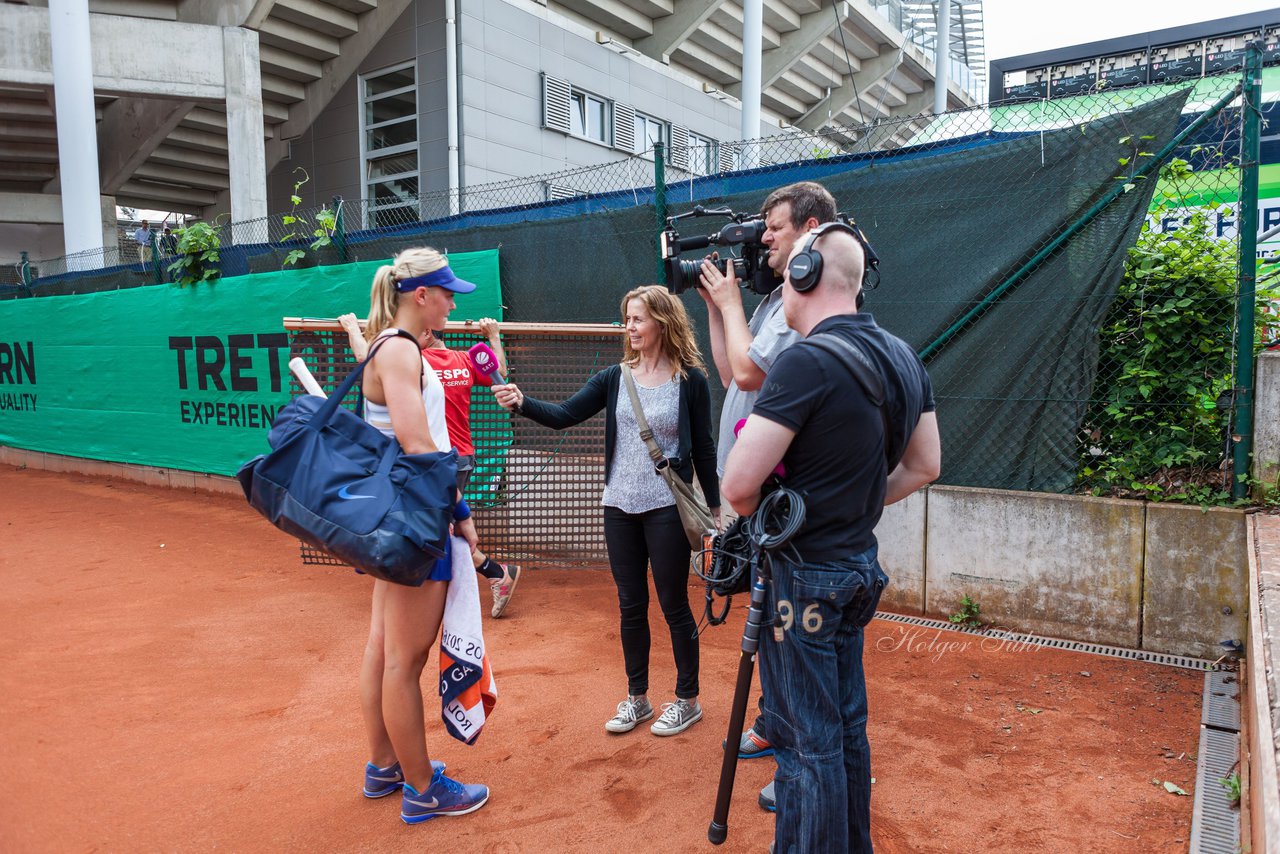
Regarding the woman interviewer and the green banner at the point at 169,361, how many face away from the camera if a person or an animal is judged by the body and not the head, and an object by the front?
0

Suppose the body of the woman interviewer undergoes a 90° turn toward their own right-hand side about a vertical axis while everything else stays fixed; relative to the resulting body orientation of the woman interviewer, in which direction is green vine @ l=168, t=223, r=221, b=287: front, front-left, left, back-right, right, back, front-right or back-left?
front

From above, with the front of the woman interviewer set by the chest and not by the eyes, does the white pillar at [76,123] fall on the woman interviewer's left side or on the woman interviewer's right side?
on the woman interviewer's right side

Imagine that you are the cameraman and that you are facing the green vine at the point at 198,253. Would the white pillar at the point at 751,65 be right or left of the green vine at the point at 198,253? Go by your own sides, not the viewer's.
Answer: right

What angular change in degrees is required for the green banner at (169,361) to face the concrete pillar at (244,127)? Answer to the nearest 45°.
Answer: approximately 135° to its right

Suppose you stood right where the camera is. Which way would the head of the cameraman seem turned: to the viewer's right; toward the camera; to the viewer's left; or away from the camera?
to the viewer's left

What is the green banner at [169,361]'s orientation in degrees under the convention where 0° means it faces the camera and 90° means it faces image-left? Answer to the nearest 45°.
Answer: approximately 45°

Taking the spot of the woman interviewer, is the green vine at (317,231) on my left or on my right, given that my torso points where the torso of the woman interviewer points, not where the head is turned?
on my right

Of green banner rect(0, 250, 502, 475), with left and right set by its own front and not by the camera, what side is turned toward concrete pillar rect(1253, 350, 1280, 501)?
left

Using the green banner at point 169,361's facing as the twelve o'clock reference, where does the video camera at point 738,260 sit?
The video camera is roughly at 10 o'clock from the green banner.

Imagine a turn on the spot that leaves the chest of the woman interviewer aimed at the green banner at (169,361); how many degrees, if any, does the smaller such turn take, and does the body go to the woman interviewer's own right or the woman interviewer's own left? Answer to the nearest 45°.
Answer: approximately 90° to the woman interviewer's own right

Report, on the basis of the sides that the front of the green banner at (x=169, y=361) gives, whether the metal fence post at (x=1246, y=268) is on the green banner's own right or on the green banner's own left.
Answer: on the green banner's own left
